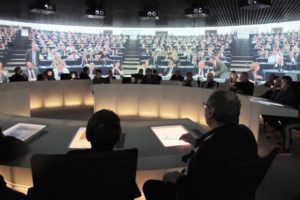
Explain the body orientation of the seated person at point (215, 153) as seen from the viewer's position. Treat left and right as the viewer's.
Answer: facing away from the viewer and to the left of the viewer

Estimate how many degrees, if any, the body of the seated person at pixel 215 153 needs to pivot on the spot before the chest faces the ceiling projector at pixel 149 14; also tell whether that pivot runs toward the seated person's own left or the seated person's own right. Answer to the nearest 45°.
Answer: approximately 45° to the seated person's own right

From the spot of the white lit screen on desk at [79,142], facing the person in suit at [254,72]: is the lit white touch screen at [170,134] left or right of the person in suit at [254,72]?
right

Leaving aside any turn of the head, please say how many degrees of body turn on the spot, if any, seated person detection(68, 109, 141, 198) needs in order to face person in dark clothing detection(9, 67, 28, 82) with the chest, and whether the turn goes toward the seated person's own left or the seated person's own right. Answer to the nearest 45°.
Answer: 0° — they already face them

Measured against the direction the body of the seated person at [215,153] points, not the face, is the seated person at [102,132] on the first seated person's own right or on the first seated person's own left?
on the first seated person's own left

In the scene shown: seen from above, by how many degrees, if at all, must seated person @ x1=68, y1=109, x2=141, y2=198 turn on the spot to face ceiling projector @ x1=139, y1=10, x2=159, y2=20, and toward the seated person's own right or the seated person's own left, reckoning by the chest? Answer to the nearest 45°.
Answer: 0° — they already face it

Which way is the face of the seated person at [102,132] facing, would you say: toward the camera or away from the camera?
away from the camera

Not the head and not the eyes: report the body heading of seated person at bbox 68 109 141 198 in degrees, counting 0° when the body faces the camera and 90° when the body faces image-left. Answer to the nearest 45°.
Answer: approximately 180°
